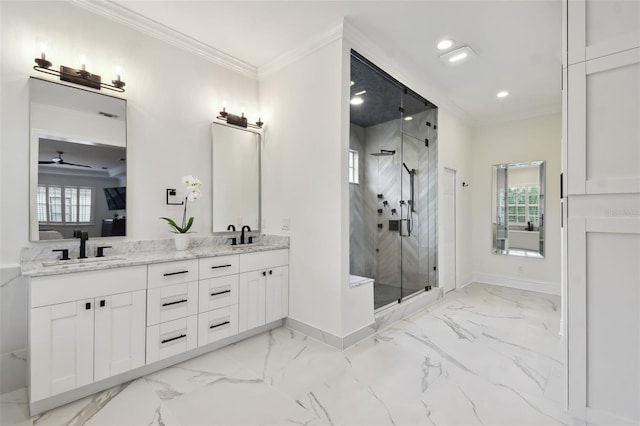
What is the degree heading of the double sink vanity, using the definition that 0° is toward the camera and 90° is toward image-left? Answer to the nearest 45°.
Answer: approximately 315°

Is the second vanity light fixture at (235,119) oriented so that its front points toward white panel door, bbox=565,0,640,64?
yes

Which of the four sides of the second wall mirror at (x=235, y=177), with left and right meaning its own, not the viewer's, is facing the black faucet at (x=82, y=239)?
right

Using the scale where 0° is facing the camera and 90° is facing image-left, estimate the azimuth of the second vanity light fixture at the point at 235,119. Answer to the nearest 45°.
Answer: approximately 315°

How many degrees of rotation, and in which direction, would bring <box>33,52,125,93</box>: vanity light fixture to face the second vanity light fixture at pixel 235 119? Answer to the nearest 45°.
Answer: approximately 45° to its left
